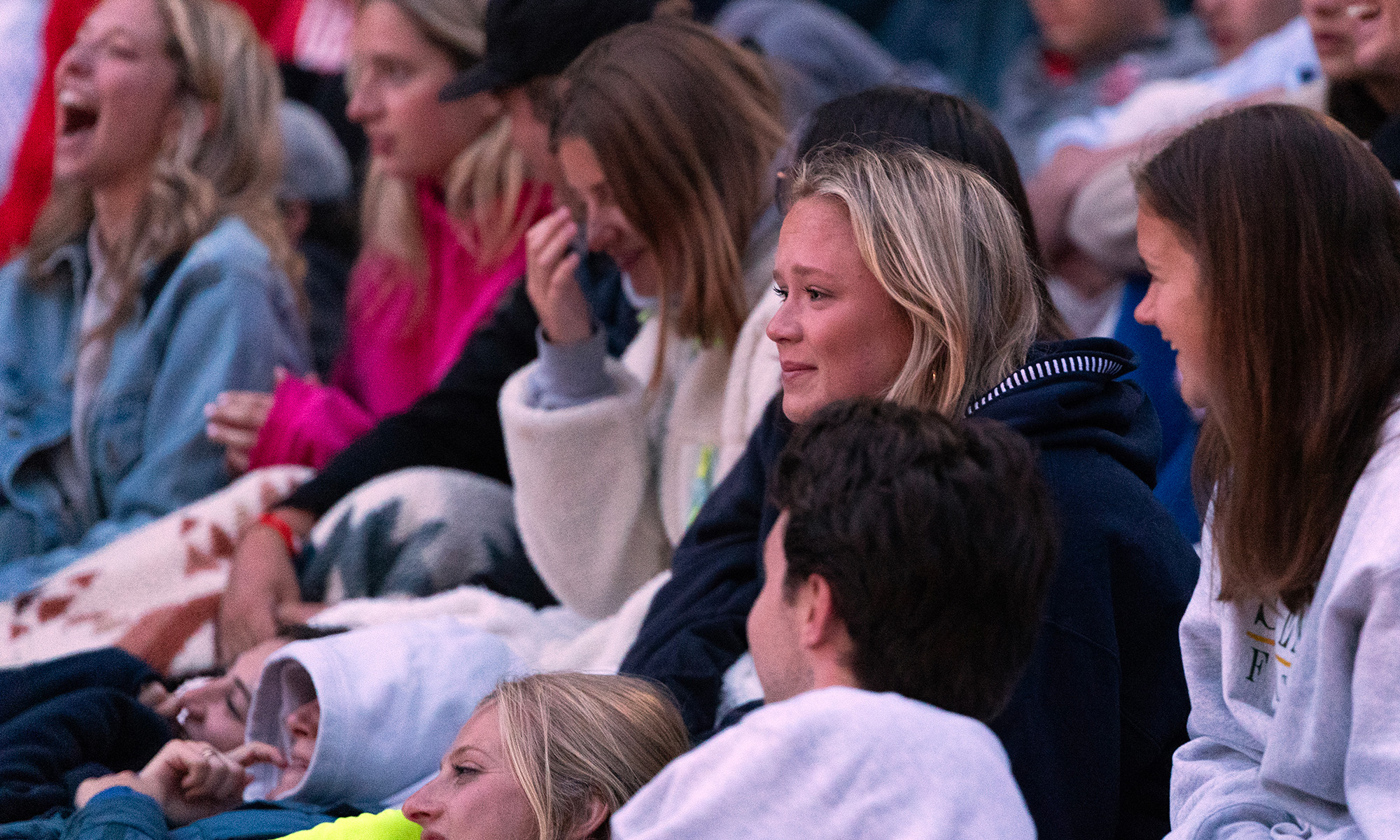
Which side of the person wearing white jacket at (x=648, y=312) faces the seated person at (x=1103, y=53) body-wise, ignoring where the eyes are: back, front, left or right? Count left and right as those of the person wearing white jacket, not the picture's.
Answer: back

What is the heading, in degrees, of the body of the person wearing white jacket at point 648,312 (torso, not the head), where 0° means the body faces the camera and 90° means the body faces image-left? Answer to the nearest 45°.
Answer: approximately 45°

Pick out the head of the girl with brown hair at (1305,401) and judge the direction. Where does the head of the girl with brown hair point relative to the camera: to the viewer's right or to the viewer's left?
to the viewer's left

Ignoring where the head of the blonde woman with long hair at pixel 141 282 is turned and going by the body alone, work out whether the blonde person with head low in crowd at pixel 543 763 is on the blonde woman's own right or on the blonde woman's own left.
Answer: on the blonde woman's own left

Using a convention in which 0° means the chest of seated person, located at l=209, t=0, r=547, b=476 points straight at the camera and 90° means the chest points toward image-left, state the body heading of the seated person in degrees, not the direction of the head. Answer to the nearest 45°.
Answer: approximately 45°

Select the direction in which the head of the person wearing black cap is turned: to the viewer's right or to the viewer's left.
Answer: to the viewer's left

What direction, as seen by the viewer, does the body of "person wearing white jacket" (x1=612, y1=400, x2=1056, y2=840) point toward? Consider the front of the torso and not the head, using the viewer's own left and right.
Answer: facing away from the viewer and to the left of the viewer

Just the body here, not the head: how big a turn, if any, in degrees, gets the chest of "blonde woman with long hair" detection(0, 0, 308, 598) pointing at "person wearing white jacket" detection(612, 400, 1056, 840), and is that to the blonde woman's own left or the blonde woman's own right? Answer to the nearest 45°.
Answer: approximately 45° to the blonde woman's own left
